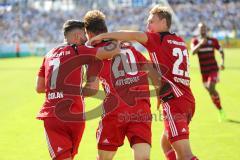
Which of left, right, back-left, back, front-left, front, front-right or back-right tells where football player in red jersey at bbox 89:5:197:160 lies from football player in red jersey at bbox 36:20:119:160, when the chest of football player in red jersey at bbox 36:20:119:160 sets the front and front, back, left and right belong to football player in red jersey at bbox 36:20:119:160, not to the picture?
front-right

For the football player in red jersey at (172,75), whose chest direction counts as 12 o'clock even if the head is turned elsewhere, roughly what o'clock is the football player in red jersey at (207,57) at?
the football player in red jersey at (207,57) is roughly at 2 o'clock from the football player in red jersey at (172,75).

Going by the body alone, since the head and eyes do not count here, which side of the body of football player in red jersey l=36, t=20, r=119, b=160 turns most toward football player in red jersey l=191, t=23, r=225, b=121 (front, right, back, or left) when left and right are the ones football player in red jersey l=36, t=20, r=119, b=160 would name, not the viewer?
front

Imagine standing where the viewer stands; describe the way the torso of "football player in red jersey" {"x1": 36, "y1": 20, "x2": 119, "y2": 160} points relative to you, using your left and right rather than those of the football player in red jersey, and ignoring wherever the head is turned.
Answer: facing away from the viewer and to the right of the viewer

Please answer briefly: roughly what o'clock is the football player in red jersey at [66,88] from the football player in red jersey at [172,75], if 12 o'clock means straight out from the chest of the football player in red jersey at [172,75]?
the football player in red jersey at [66,88] is roughly at 10 o'clock from the football player in red jersey at [172,75].

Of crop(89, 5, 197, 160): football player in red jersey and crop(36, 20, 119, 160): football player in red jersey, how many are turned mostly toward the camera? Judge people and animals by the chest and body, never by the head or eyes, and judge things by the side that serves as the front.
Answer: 0

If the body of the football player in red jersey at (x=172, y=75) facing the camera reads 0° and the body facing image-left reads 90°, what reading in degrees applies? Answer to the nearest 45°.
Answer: approximately 135°

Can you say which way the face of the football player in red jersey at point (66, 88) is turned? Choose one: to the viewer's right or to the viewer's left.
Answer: to the viewer's right
